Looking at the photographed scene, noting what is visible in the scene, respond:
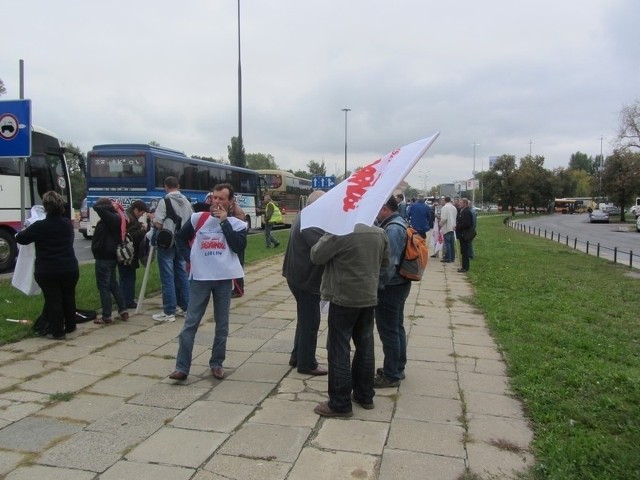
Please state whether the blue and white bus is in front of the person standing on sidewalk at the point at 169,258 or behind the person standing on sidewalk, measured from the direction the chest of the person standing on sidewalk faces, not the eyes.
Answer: in front

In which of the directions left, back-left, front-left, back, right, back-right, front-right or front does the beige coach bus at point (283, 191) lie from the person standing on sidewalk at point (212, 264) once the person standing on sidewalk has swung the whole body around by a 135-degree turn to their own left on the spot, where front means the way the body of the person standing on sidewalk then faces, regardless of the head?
front-left

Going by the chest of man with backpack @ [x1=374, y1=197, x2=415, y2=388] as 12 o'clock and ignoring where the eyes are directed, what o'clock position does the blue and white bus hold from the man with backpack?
The blue and white bus is roughly at 2 o'clock from the man with backpack.

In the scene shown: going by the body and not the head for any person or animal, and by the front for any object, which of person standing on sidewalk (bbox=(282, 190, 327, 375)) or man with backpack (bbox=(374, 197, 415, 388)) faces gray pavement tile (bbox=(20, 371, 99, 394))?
the man with backpack

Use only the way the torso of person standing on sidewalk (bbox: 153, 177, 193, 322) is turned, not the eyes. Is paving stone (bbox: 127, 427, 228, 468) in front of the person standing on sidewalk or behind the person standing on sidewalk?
behind

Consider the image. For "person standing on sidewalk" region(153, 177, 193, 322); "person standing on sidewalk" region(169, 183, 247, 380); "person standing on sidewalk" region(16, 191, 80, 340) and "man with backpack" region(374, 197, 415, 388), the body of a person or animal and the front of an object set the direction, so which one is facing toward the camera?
"person standing on sidewalk" region(169, 183, 247, 380)

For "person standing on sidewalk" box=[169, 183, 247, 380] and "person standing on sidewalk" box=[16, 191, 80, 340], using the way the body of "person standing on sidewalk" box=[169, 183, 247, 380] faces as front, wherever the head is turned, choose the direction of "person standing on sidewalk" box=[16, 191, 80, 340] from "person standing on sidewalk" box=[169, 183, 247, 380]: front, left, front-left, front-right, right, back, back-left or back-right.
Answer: back-right

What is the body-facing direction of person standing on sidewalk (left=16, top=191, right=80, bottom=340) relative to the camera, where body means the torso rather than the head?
away from the camera

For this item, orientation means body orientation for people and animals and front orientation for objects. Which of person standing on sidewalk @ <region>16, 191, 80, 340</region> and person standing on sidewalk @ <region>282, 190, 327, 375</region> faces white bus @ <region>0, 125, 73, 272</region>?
person standing on sidewalk @ <region>16, 191, 80, 340</region>

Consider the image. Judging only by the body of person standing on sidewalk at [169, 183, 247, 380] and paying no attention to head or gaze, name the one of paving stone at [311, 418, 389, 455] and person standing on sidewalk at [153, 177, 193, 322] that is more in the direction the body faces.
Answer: the paving stone

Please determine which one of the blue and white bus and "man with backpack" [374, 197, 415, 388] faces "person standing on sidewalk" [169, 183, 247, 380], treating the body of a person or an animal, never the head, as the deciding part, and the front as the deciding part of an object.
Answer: the man with backpack

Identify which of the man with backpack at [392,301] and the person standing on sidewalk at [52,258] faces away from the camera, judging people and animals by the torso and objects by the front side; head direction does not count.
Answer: the person standing on sidewalk
